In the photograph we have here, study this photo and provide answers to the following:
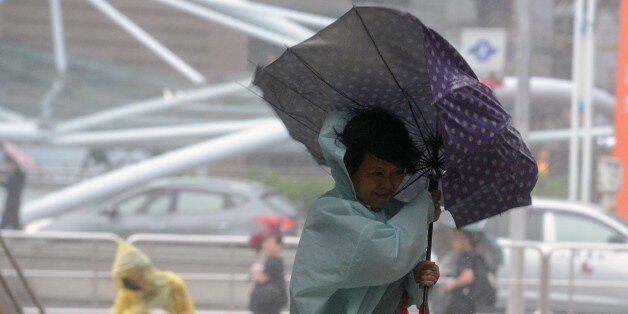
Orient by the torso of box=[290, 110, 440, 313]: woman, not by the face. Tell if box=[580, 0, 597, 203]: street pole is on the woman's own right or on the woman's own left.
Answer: on the woman's own left

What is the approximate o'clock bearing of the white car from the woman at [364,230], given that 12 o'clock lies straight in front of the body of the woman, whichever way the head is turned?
The white car is roughly at 8 o'clock from the woman.

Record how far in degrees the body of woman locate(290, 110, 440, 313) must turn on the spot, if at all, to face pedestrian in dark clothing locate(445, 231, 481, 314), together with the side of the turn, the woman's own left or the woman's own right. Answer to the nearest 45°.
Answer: approximately 135° to the woman's own left

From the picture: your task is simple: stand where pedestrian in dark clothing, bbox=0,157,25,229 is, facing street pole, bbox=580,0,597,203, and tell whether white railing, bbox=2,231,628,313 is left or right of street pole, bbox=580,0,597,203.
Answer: right

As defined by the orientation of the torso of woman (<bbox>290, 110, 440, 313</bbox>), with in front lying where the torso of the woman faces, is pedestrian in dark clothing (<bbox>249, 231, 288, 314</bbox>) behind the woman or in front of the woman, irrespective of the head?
behind

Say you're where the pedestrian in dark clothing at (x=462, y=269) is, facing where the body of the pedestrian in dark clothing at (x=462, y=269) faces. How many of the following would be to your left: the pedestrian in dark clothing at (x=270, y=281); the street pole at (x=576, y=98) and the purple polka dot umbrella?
1

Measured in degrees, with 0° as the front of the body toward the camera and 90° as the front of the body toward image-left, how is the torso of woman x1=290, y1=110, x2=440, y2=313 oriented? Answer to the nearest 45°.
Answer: approximately 315°
